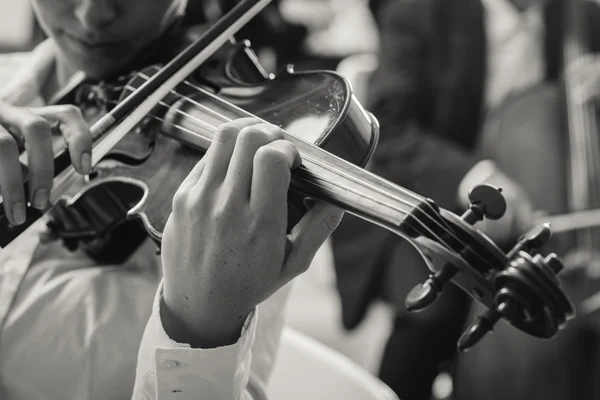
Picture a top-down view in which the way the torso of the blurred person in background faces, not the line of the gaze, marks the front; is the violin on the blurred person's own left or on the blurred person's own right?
on the blurred person's own right
